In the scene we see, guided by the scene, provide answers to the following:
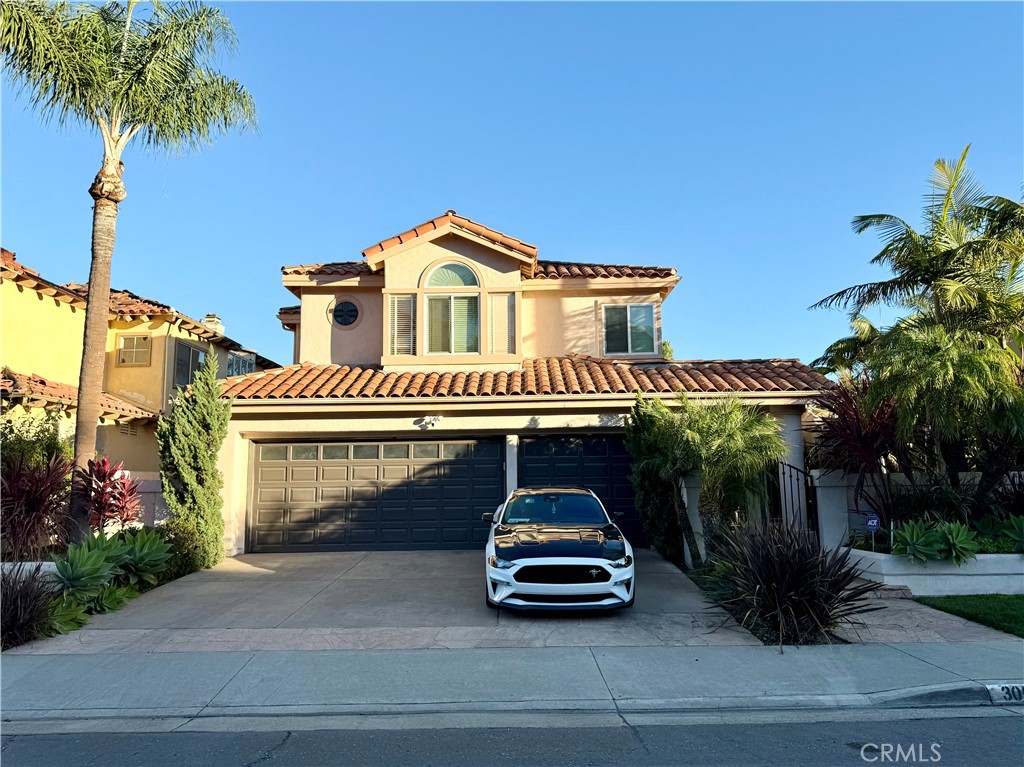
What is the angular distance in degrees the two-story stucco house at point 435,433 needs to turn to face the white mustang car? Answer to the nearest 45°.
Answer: approximately 45° to its left

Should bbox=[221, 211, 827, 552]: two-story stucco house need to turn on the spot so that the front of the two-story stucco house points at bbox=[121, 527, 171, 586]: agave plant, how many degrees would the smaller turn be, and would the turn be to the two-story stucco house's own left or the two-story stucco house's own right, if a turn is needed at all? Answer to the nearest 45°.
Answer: approximately 45° to the two-story stucco house's own right

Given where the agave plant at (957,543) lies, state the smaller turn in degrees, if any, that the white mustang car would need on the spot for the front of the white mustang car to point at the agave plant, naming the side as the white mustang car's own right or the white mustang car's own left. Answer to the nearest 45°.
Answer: approximately 90° to the white mustang car's own left

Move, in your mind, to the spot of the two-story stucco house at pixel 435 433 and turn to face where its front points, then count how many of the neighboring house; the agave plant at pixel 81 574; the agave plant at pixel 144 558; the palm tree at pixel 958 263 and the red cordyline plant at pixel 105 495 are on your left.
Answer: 1

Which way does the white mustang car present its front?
toward the camera

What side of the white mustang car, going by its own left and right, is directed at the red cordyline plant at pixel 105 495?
right

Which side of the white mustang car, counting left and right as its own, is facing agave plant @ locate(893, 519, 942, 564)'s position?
left

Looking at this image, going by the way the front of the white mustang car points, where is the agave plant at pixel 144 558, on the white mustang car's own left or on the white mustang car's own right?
on the white mustang car's own right

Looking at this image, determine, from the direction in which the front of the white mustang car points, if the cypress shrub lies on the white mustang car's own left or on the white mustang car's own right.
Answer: on the white mustang car's own right

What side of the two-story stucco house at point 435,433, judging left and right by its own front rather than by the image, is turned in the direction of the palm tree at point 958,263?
left

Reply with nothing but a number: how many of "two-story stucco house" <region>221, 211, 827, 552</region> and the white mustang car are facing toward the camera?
2

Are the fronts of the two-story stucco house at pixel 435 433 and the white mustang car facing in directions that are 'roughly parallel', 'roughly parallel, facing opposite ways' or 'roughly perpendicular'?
roughly parallel

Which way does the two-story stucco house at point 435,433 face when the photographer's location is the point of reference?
facing the viewer

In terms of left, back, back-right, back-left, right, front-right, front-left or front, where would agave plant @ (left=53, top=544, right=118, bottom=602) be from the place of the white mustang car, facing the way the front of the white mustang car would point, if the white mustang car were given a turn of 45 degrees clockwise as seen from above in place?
front-right

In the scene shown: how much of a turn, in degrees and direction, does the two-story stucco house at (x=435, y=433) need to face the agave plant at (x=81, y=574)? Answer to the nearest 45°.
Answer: approximately 45° to its right
